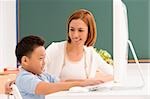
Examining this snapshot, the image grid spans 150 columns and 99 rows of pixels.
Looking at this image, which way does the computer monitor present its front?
to the viewer's left

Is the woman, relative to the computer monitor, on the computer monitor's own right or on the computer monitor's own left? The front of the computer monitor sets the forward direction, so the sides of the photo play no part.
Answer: on the computer monitor's own right
